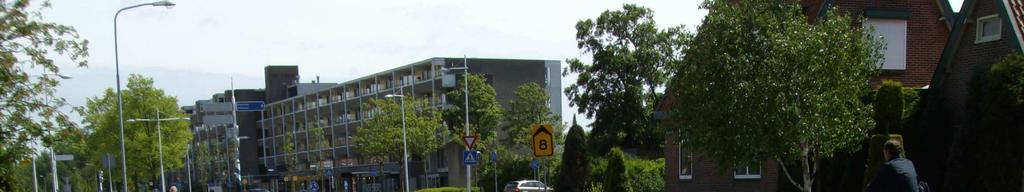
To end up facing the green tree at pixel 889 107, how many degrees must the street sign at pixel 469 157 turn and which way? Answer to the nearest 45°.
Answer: approximately 45° to its left

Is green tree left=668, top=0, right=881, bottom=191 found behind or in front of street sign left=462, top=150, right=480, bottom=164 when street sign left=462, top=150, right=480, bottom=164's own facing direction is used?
in front

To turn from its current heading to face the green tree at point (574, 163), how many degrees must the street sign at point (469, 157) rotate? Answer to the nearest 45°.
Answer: approximately 135° to its left

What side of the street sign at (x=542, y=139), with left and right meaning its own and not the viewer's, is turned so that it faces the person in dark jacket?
front

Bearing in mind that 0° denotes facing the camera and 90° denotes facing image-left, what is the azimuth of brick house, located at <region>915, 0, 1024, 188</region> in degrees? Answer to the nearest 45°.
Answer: approximately 45°

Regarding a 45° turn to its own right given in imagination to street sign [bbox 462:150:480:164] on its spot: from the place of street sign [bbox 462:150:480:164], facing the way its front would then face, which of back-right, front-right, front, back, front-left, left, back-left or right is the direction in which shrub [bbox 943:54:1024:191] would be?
left

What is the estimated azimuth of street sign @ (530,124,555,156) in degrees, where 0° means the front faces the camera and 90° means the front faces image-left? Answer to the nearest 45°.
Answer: approximately 0°

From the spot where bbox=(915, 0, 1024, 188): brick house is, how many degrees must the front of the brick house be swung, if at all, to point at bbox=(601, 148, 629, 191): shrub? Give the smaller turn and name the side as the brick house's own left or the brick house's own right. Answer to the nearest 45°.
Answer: approximately 90° to the brick house's own right

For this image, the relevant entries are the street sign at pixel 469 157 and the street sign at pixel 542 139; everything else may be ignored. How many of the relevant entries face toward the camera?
2

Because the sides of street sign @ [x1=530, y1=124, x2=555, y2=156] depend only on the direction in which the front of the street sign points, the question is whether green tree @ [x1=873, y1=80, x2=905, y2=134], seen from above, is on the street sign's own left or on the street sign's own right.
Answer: on the street sign's own left

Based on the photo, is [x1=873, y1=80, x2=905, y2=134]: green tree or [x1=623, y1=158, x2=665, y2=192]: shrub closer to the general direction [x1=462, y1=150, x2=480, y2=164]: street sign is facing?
the green tree

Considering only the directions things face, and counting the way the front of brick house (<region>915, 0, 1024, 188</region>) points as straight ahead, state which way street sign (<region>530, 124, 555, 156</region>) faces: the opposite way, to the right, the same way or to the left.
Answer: to the left

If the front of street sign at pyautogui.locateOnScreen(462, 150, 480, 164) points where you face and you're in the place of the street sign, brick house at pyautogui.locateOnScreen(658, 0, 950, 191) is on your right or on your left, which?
on your left
